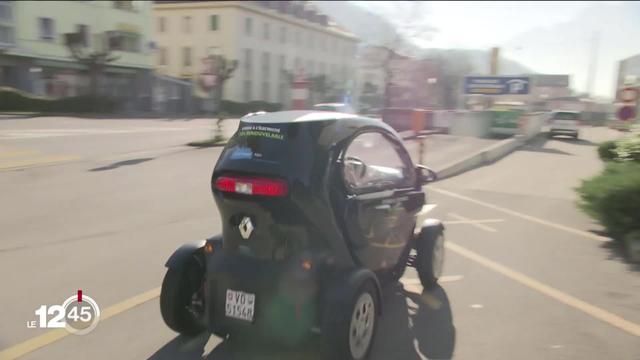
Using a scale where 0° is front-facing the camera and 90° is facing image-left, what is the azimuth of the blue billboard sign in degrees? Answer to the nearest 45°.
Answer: approximately 0°

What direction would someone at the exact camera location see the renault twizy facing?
facing away from the viewer and to the right of the viewer

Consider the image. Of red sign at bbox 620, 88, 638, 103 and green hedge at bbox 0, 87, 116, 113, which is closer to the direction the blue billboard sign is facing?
the red sign

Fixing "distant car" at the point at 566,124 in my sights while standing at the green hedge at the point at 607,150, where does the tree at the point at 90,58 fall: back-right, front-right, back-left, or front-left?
front-left

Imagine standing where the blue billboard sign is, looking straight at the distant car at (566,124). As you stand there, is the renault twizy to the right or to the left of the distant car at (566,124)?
right

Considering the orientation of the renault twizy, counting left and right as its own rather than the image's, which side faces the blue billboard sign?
front

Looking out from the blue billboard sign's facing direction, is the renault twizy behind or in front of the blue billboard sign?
in front

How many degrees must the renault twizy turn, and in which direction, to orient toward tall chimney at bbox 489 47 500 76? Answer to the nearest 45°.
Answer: approximately 45° to its left

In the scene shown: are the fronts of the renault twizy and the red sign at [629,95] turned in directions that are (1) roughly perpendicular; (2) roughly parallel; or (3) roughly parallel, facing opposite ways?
roughly parallel, facing opposite ways

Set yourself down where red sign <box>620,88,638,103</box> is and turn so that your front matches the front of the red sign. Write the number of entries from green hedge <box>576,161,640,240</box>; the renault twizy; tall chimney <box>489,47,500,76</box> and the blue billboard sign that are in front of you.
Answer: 2

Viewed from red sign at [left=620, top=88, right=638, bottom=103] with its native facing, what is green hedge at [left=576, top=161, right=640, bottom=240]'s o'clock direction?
The green hedge is roughly at 12 o'clock from the red sign.

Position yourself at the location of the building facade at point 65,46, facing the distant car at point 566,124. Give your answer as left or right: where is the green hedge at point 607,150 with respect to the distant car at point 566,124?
right

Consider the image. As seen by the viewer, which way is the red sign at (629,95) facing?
toward the camera
